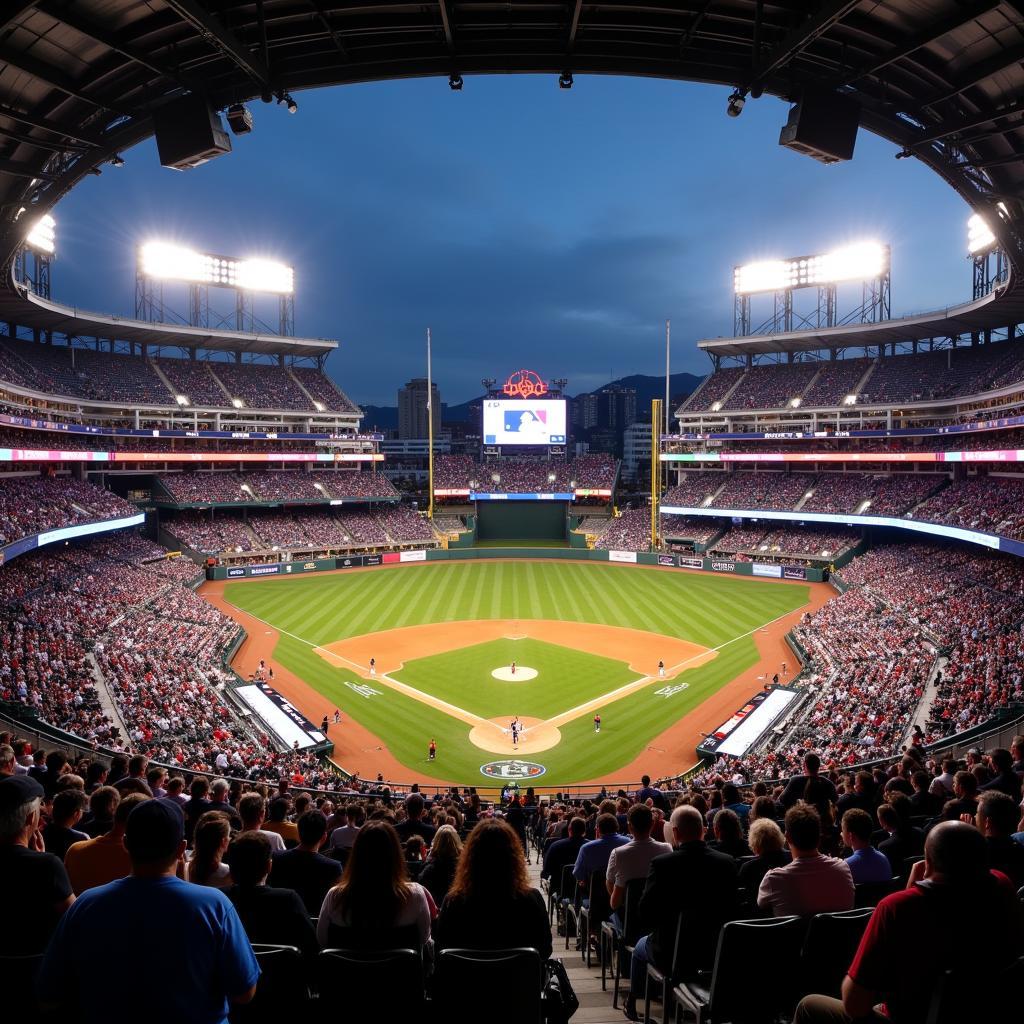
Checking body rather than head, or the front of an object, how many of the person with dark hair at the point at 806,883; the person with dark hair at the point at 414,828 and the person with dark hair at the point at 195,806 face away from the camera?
3

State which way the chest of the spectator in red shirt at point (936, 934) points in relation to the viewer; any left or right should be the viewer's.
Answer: facing away from the viewer and to the left of the viewer

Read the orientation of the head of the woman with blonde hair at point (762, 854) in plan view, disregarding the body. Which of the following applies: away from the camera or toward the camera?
away from the camera

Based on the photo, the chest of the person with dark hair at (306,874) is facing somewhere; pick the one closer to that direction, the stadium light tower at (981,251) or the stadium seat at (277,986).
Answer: the stadium light tower

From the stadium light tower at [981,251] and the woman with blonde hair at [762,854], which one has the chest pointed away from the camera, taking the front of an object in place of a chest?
the woman with blonde hair

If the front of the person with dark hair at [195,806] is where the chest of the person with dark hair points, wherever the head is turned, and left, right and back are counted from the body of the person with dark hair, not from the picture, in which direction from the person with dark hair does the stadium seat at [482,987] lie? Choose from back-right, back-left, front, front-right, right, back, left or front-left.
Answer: back

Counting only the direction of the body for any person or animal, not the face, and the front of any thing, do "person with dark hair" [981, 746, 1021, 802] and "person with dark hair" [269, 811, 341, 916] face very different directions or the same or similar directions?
same or similar directions

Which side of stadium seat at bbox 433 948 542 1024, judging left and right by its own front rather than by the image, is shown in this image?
back

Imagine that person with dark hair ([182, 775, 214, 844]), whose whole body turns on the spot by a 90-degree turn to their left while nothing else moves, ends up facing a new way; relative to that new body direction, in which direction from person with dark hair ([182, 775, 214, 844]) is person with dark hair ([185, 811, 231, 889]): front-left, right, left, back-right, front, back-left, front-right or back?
left

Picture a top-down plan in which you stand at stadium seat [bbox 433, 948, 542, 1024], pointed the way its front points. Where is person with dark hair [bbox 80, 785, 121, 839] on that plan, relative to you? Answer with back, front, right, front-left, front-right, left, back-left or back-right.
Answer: front-left

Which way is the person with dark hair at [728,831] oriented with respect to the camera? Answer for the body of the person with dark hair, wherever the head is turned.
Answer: away from the camera

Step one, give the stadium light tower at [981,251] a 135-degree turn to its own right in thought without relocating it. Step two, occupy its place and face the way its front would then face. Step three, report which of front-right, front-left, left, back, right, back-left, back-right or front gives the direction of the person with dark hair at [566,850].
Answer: back

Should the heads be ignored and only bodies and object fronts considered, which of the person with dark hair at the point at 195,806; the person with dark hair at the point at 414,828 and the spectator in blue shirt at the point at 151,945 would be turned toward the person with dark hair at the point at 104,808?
the spectator in blue shirt

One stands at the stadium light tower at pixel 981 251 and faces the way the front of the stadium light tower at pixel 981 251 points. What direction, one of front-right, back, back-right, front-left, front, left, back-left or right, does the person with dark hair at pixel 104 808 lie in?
front-left

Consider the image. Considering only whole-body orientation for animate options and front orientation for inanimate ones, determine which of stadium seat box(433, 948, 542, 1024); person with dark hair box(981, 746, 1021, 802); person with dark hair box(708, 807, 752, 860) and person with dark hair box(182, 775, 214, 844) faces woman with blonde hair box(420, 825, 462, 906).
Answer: the stadium seat

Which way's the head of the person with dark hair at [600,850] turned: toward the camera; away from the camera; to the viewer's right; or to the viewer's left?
away from the camera

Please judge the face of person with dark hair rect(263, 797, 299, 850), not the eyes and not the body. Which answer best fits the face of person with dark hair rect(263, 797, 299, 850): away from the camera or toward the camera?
away from the camera

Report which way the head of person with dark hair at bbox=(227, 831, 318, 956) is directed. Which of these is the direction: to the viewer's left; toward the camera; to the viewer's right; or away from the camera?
away from the camera

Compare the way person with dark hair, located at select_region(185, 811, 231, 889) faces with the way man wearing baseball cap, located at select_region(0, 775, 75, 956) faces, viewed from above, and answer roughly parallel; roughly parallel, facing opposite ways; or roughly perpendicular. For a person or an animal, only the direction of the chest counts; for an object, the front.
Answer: roughly parallel
